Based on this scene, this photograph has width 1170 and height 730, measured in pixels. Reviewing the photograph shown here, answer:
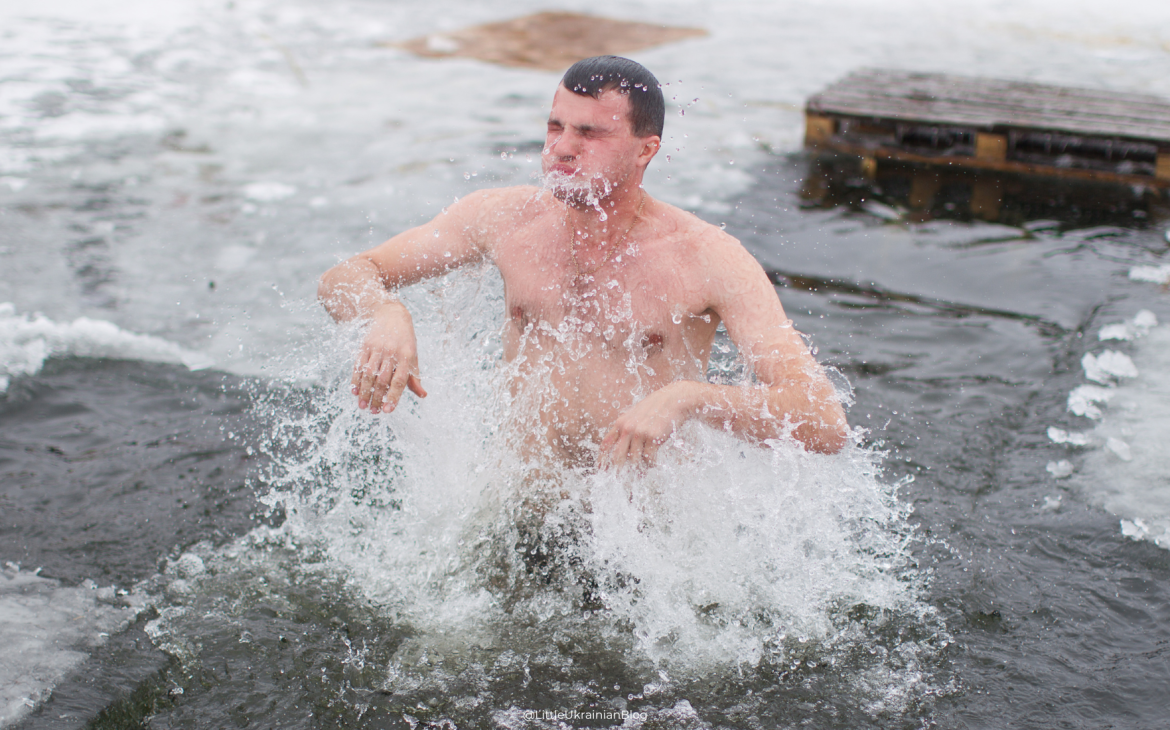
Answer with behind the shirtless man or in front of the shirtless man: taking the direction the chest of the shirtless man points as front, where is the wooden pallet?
behind

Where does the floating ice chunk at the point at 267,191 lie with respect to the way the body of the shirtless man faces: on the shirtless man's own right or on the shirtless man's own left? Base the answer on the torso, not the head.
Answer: on the shirtless man's own right

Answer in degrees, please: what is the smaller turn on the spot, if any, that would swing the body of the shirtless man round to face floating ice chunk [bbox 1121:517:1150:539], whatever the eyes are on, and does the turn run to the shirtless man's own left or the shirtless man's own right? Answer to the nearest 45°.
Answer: approximately 135° to the shirtless man's own left

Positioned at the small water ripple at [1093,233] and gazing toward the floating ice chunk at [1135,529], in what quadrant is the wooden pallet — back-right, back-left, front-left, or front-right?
back-right

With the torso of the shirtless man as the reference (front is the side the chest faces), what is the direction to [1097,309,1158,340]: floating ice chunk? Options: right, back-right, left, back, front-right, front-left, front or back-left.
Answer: back

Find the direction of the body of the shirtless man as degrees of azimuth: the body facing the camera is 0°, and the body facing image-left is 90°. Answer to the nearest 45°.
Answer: approximately 45°
